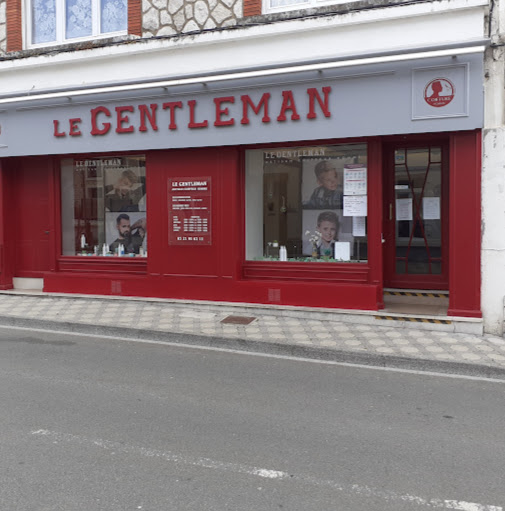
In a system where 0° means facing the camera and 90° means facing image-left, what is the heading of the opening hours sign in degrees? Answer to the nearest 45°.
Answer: approximately 0°
